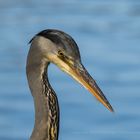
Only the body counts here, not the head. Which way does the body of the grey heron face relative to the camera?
to the viewer's right
